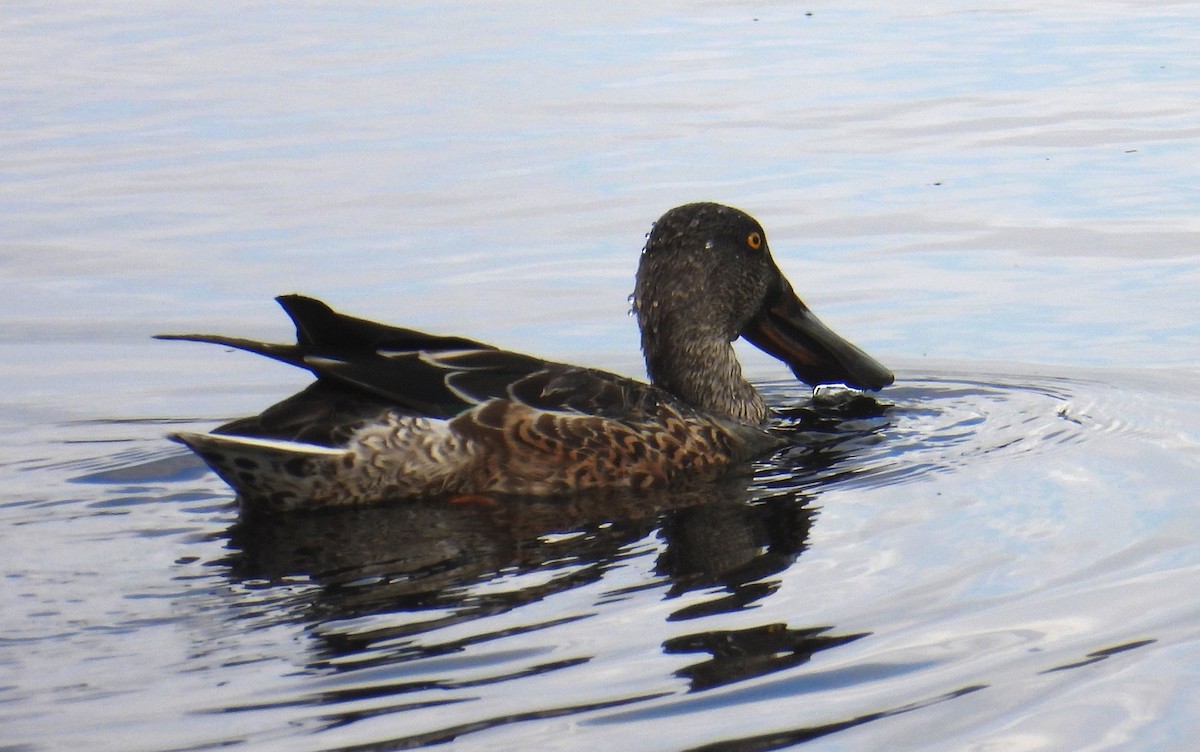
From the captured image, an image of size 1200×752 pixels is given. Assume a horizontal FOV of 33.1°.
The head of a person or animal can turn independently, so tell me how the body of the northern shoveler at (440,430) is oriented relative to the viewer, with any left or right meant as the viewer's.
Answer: facing to the right of the viewer
